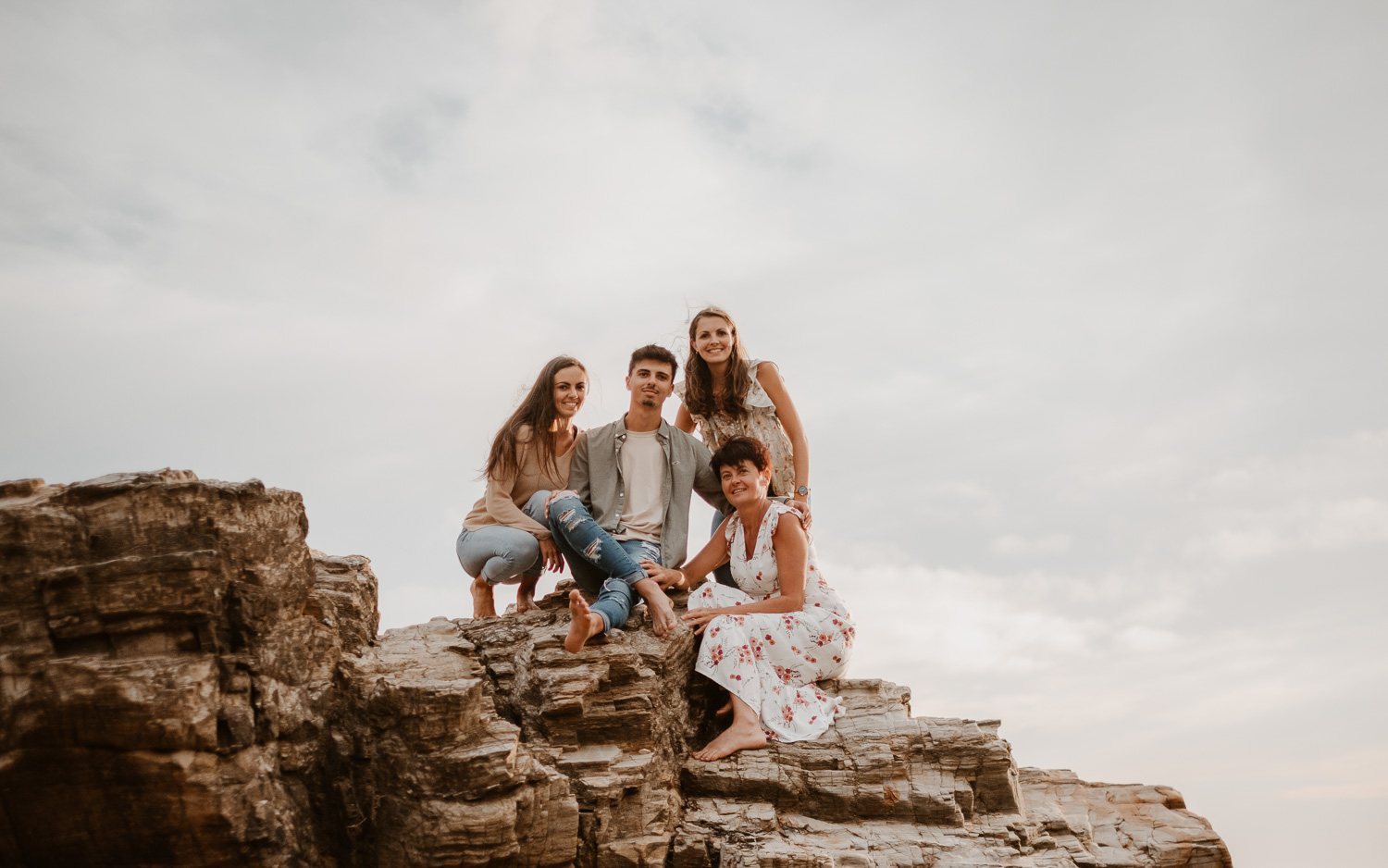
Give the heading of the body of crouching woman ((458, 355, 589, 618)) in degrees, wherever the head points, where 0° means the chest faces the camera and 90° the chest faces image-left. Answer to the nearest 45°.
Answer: approximately 315°

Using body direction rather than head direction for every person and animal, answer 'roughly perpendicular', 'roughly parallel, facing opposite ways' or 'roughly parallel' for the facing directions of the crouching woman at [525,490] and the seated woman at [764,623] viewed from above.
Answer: roughly perpendicular

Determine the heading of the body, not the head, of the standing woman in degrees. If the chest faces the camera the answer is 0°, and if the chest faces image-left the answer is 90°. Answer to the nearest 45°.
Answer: approximately 0°

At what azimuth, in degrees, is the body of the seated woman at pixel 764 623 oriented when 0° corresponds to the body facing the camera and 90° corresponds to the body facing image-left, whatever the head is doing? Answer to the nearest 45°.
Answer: approximately 45°

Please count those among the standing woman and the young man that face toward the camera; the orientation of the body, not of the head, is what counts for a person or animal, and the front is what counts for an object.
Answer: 2

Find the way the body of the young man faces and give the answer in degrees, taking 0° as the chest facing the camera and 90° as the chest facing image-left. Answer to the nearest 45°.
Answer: approximately 0°
